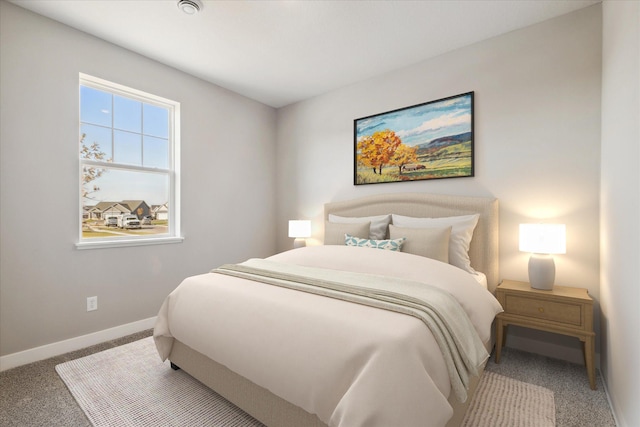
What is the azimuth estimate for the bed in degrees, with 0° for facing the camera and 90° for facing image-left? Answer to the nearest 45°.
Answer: approximately 45°

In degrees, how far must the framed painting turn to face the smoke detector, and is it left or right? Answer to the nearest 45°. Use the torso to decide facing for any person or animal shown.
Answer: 0° — it already faces it

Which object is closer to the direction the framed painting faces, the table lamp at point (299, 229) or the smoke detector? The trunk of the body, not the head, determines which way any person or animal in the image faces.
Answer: the smoke detector

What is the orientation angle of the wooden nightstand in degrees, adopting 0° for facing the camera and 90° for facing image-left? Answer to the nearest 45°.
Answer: approximately 45°

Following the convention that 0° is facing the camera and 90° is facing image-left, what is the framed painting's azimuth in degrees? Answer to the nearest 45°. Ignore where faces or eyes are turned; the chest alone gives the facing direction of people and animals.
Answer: approximately 45°
